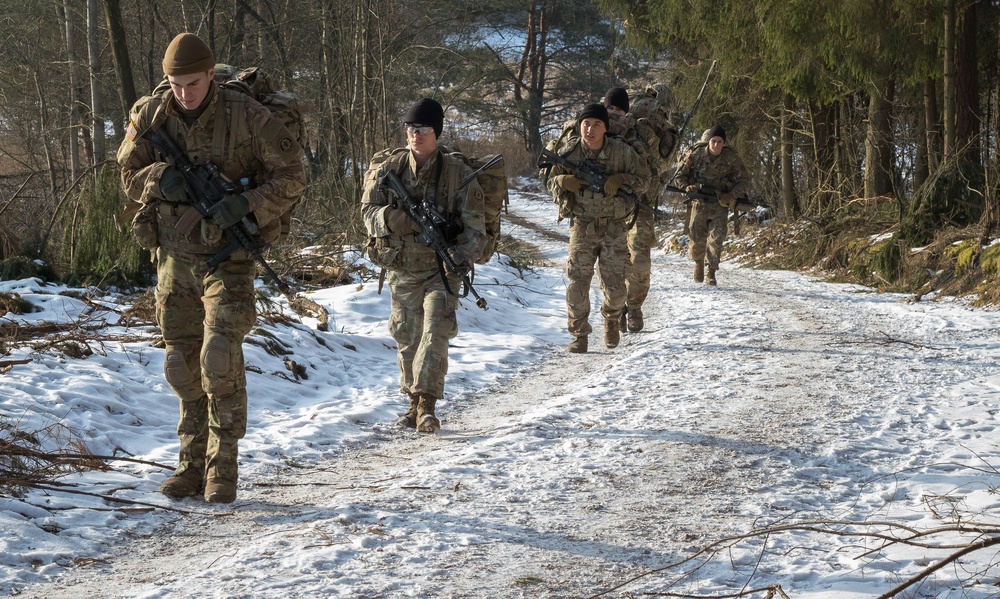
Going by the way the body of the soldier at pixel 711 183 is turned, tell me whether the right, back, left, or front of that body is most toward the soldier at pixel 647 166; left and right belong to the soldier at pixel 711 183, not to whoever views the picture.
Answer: front

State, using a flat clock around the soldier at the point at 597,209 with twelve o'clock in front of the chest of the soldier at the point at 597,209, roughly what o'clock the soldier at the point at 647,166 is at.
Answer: the soldier at the point at 647,166 is roughly at 7 o'clock from the soldier at the point at 597,209.

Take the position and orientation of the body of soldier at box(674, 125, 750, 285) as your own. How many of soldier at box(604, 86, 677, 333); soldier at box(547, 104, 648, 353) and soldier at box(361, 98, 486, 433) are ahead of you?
3

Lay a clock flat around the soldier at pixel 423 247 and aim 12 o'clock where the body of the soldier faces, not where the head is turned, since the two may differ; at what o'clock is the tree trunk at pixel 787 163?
The tree trunk is roughly at 7 o'clock from the soldier.

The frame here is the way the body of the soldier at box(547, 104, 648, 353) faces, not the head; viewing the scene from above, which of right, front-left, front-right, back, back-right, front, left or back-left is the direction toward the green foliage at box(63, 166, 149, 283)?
right

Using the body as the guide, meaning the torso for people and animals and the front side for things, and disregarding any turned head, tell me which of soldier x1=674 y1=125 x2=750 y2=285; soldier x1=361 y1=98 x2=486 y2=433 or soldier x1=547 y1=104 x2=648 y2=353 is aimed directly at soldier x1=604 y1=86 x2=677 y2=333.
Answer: soldier x1=674 y1=125 x2=750 y2=285

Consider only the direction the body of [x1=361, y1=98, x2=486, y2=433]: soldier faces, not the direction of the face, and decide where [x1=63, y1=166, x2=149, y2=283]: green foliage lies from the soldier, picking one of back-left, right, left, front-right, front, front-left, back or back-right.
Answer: back-right

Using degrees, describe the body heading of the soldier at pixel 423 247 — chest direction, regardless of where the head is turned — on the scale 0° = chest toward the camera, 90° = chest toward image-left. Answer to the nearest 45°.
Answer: approximately 0°
